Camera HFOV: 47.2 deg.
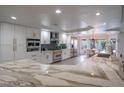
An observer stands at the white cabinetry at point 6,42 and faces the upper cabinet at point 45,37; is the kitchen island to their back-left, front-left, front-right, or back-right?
front-right

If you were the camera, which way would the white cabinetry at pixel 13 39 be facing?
facing the viewer and to the right of the viewer

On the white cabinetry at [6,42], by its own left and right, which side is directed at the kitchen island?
front

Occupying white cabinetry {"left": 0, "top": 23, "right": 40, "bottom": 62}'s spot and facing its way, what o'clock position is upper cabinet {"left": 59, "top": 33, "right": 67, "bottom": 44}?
The upper cabinet is roughly at 10 o'clock from the white cabinetry.

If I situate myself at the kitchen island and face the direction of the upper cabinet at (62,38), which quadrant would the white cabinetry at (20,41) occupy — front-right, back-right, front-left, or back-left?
front-left

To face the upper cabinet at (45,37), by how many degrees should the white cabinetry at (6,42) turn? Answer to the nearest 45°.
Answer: approximately 45° to its left

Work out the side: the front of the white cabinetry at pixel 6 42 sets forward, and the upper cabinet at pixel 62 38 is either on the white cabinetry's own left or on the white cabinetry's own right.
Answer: on the white cabinetry's own left
